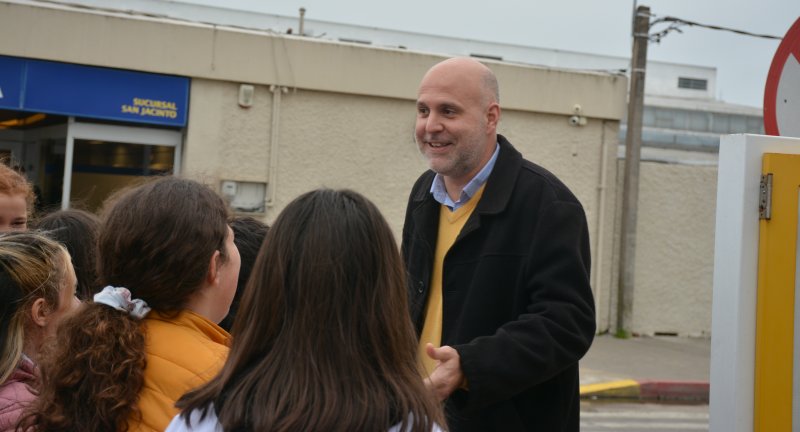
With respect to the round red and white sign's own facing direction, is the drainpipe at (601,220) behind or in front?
behind

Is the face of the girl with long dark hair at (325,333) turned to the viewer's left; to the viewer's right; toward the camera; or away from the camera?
away from the camera

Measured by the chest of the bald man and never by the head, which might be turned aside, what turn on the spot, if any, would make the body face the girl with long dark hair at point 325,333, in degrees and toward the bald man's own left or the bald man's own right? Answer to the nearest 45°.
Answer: approximately 45° to the bald man's own left

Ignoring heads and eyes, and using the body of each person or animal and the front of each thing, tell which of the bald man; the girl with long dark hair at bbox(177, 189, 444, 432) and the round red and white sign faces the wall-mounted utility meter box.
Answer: the girl with long dark hair

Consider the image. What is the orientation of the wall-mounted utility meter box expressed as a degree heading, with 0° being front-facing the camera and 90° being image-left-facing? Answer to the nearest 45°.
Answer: approximately 0°

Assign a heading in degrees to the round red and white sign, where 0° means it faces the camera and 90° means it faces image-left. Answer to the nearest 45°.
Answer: approximately 0°

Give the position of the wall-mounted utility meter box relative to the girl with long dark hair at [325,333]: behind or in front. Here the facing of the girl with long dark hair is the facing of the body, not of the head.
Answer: in front

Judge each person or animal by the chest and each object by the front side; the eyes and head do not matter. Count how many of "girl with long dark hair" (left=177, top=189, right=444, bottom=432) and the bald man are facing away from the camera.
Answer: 1

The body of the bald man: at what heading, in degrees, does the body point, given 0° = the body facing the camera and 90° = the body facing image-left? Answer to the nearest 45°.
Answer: approximately 45°

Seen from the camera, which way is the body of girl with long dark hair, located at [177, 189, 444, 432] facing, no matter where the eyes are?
away from the camera

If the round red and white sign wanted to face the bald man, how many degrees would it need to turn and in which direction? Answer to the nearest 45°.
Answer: approximately 45° to its right
